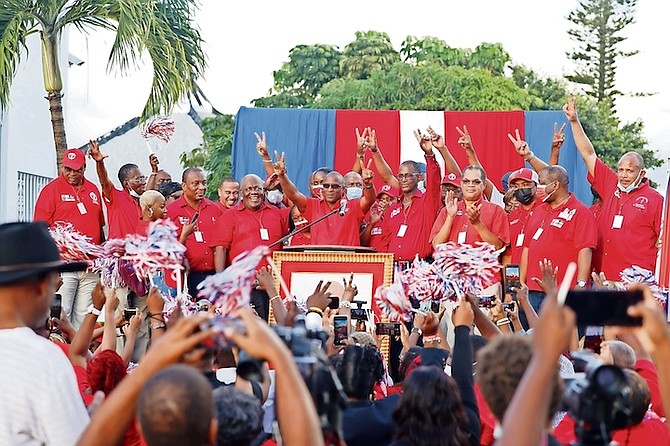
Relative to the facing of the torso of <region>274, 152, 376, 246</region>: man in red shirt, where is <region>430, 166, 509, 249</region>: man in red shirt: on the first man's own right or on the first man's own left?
on the first man's own left

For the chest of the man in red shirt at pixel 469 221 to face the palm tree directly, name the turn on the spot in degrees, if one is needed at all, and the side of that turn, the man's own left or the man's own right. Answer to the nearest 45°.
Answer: approximately 135° to the man's own right

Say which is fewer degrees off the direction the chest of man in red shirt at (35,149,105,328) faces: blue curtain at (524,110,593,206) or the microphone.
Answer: the microphone

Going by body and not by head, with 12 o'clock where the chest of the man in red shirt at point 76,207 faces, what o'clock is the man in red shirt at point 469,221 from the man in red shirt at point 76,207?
the man in red shirt at point 469,221 is roughly at 10 o'clock from the man in red shirt at point 76,207.

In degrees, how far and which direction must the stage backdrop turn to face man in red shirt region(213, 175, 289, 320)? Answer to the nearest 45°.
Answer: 0° — it already faces them

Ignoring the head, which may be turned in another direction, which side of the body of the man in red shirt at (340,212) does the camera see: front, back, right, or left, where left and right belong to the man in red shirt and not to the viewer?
front

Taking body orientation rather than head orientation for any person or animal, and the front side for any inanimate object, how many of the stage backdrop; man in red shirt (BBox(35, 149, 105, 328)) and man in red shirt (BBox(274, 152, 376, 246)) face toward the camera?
3

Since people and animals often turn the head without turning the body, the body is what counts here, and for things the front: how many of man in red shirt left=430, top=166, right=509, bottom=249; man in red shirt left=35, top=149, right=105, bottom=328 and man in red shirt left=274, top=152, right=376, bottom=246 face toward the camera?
3

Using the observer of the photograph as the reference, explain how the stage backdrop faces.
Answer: facing the viewer

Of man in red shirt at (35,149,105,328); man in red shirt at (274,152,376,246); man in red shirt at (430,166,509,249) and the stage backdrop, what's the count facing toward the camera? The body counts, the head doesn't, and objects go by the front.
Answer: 4
